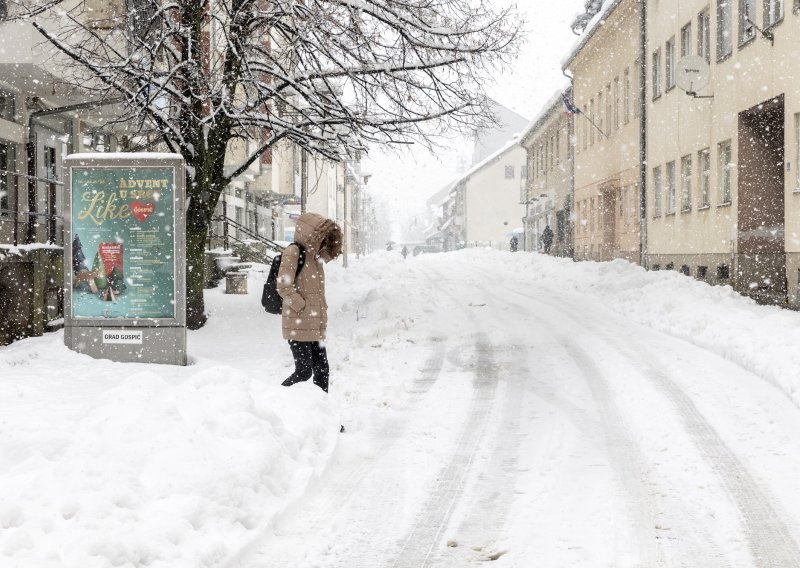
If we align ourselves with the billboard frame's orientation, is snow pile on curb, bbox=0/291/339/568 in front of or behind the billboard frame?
in front

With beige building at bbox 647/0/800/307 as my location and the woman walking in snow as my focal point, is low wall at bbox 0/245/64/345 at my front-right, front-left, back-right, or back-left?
front-right

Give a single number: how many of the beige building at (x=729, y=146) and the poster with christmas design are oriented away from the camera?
0

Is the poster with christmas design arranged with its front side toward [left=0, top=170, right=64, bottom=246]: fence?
no

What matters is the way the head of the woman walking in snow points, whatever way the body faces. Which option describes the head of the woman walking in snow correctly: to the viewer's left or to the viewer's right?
to the viewer's right

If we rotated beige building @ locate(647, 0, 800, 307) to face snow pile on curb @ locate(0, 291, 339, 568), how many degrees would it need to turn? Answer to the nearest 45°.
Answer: approximately 45° to its left

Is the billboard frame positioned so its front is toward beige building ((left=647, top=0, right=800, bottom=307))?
no

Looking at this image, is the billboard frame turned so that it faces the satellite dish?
no

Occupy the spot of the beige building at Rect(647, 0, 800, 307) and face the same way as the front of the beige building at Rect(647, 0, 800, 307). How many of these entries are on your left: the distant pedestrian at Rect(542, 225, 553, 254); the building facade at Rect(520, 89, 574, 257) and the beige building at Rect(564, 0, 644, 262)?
0

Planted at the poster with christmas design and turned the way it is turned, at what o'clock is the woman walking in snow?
The woman walking in snow is roughly at 11 o'clock from the poster with christmas design.

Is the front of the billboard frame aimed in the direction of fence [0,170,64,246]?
no

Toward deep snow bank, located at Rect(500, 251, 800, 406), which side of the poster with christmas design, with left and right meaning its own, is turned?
left

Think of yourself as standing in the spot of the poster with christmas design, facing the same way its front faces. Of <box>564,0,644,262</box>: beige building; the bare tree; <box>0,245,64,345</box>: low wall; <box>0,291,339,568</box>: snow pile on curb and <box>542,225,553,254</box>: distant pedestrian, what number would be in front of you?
1

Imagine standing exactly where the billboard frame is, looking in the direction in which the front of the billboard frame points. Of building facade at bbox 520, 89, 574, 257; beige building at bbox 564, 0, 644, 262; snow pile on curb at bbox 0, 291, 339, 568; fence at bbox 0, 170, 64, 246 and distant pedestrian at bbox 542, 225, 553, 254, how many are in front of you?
1

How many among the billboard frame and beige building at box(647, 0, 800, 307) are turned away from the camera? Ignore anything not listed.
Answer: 0

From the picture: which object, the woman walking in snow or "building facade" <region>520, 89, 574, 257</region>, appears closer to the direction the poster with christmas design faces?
the woman walking in snow

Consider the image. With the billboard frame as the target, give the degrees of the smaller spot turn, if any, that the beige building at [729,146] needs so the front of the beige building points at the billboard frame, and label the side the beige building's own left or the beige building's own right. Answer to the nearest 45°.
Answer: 0° — it already faces it

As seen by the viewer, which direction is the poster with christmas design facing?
toward the camera

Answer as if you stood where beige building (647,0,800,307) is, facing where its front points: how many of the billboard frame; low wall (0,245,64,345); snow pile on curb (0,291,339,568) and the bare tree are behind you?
0

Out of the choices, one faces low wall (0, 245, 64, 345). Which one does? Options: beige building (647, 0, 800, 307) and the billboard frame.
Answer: the beige building

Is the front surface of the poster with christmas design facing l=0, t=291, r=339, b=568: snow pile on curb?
yes

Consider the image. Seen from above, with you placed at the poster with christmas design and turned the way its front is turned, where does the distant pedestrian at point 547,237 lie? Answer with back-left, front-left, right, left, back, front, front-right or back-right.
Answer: back-left

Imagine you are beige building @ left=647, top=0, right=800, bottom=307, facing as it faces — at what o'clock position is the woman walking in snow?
The woman walking in snow is roughly at 11 o'clock from the beige building.

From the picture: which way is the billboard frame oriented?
toward the camera
